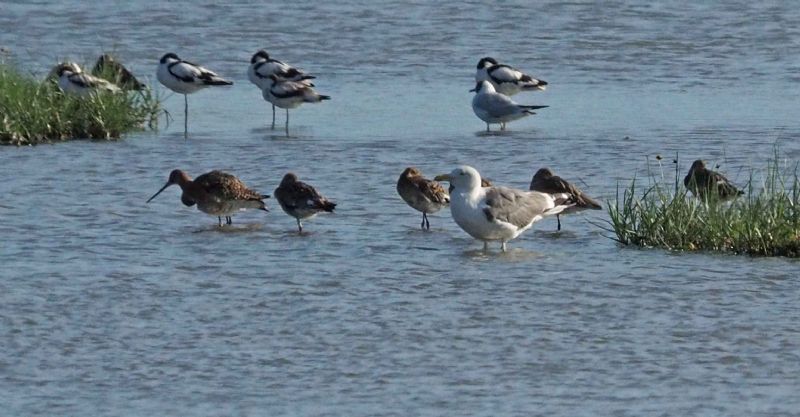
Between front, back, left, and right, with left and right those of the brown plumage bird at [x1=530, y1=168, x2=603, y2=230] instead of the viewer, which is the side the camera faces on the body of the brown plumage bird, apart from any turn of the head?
left

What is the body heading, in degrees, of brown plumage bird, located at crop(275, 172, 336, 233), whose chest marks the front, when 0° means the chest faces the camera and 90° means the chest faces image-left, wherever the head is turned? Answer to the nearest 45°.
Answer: approximately 90°

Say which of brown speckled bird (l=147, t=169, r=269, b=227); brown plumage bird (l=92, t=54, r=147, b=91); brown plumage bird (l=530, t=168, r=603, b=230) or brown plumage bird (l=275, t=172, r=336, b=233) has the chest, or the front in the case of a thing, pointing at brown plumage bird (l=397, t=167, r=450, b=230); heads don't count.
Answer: brown plumage bird (l=530, t=168, r=603, b=230)

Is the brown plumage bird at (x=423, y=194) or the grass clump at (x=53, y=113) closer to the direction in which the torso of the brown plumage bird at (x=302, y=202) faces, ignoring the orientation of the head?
the grass clump

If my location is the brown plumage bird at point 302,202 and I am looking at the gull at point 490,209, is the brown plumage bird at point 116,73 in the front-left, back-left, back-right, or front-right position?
back-left

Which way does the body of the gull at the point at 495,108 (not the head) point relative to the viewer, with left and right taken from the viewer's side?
facing to the left of the viewer

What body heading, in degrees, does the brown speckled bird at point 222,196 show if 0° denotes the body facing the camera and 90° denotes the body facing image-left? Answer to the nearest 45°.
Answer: approximately 90°

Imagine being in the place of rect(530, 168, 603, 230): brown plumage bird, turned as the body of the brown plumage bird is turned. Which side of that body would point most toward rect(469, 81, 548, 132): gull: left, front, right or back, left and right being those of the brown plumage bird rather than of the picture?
right

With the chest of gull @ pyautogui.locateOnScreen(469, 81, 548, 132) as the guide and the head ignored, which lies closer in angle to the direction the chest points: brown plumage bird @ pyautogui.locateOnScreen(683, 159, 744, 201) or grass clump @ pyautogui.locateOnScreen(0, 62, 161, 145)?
the grass clump

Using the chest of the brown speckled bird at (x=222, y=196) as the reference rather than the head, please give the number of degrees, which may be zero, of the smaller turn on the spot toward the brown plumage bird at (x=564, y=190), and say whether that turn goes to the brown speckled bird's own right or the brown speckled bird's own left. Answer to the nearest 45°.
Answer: approximately 180°

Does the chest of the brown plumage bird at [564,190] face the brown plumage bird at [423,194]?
yes

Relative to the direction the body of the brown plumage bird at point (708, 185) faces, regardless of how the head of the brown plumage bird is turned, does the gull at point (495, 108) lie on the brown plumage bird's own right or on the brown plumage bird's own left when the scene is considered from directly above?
on the brown plumage bird's own right

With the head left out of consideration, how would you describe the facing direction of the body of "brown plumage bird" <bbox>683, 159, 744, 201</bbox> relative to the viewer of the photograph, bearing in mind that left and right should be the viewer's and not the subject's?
facing to the left of the viewer

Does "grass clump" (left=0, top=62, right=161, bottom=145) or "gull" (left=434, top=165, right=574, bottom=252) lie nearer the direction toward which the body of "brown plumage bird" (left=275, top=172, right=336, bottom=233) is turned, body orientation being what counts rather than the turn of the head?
the grass clump
